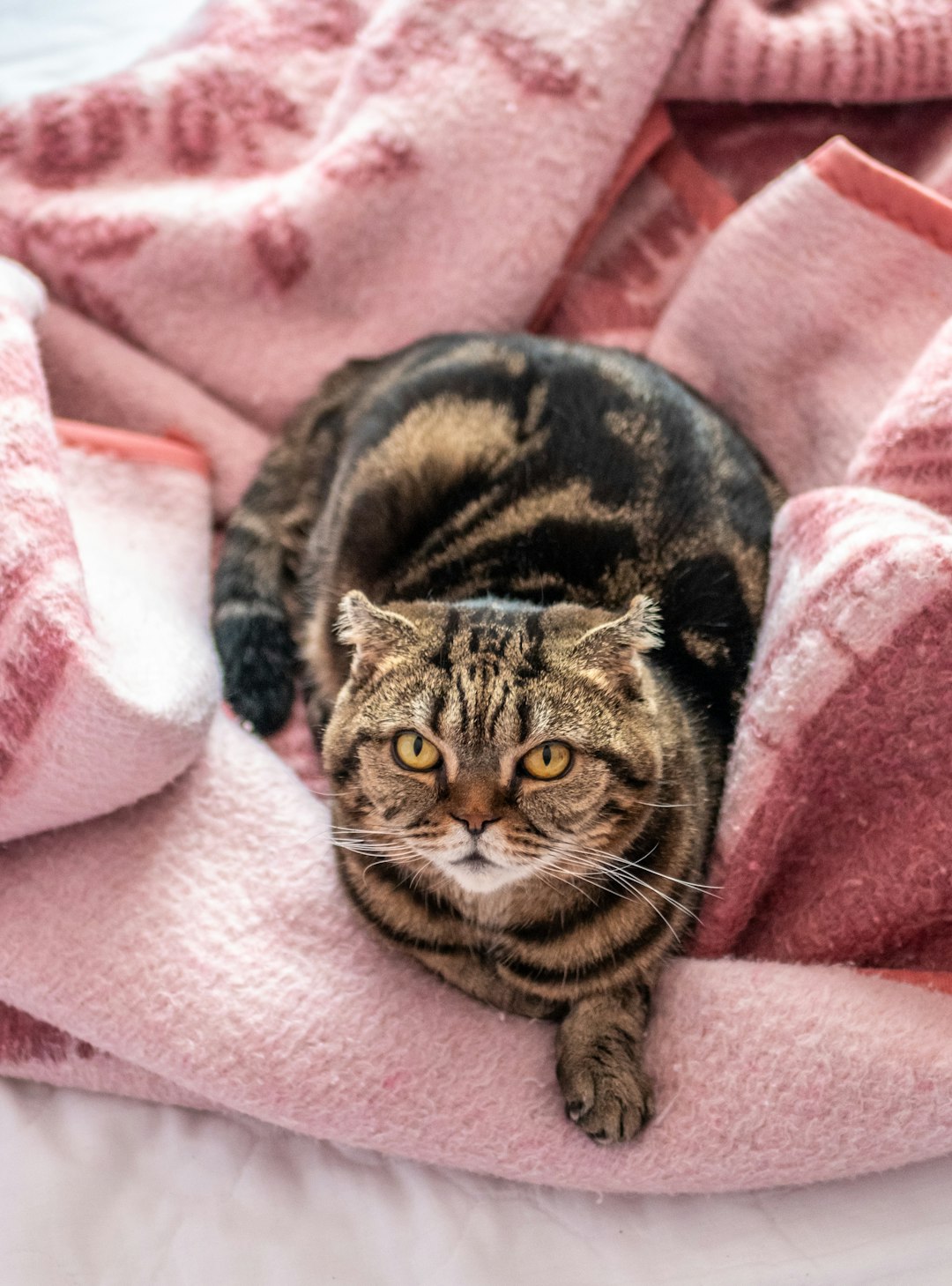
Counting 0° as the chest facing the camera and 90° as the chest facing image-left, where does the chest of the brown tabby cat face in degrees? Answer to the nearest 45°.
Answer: approximately 0°
